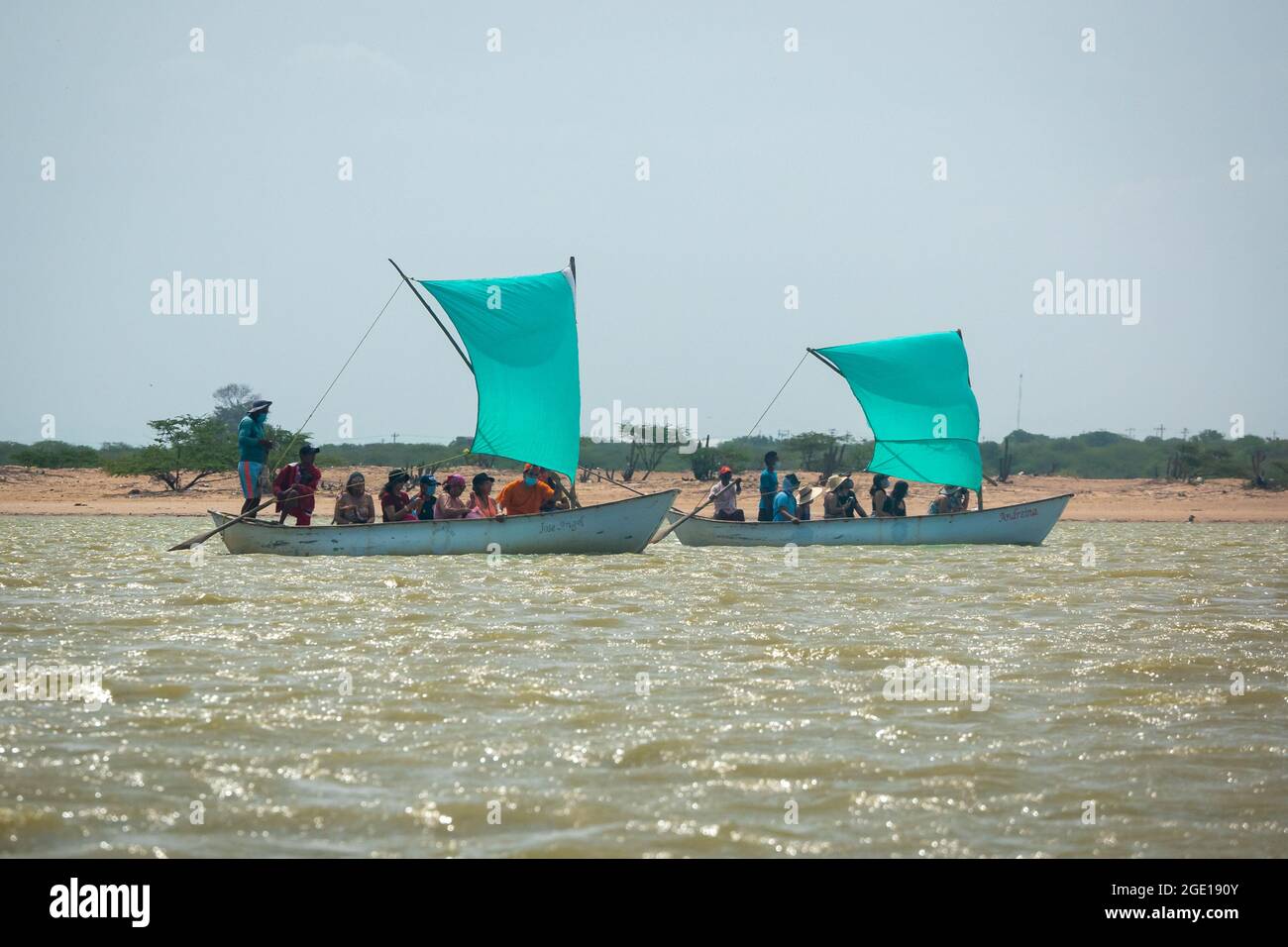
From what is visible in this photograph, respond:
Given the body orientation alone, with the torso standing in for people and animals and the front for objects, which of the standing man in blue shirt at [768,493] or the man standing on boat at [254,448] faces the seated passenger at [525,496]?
the man standing on boat

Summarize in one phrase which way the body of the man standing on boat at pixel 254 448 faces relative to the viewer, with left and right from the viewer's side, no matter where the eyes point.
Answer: facing to the right of the viewer

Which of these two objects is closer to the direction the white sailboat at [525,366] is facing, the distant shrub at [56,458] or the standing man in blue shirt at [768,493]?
the standing man in blue shirt

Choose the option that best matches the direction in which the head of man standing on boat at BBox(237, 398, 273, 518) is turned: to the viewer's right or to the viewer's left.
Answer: to the viewer's right

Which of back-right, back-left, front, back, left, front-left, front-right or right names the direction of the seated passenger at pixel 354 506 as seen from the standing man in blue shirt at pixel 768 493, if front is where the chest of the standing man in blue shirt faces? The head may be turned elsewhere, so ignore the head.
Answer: back-right

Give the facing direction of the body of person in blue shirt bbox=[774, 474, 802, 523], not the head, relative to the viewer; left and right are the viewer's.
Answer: facing to the right of the viewer

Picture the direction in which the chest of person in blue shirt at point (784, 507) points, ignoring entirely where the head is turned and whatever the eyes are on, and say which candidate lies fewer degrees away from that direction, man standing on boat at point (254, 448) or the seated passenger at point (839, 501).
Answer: the seated passenger

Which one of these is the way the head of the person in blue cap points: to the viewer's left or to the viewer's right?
to the viewer's right

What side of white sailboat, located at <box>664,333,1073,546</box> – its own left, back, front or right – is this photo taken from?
right
